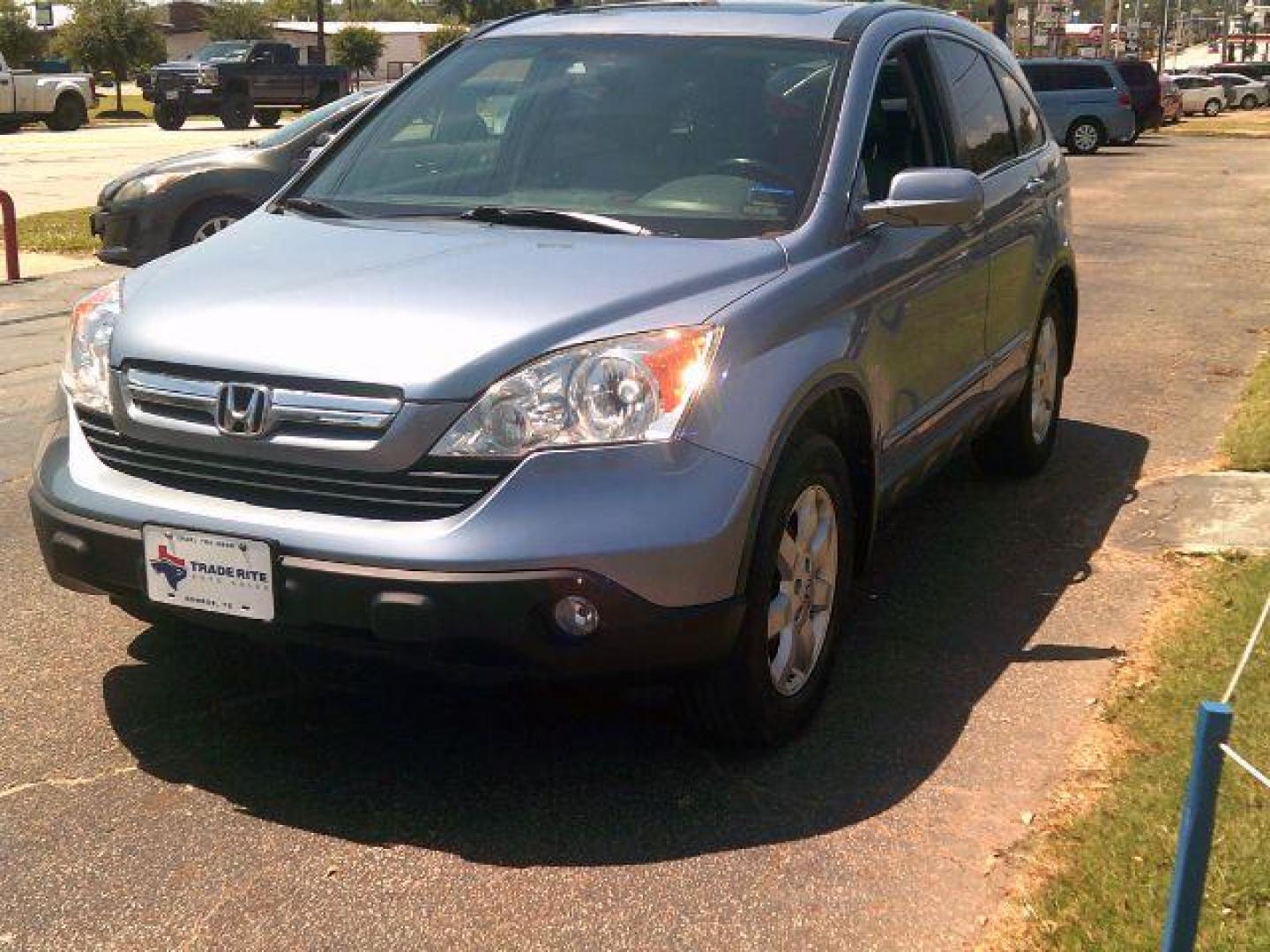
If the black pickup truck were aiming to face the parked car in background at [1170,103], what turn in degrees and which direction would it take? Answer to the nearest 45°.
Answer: approximately 135° to its left

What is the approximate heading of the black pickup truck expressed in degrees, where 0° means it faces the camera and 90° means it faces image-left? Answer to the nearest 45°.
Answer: approximately 45°

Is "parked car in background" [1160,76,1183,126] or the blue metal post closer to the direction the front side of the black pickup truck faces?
the blue metal post

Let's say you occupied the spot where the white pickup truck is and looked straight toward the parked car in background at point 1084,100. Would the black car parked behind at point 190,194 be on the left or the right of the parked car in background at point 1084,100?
right

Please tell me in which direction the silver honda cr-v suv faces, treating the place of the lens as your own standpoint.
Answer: facing the viewer and to the left of the viewer

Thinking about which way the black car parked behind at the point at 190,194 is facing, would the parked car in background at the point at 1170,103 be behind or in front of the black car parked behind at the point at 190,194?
behind
